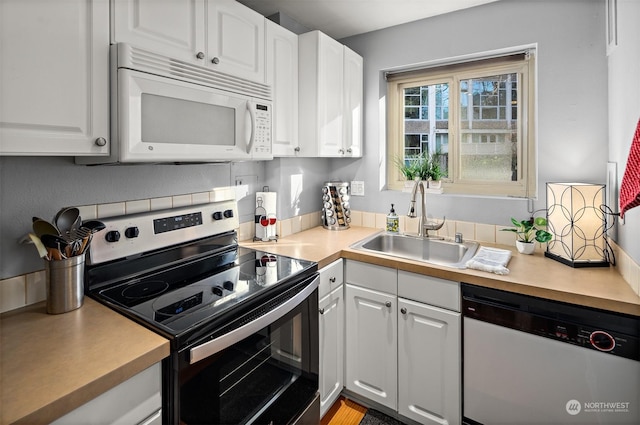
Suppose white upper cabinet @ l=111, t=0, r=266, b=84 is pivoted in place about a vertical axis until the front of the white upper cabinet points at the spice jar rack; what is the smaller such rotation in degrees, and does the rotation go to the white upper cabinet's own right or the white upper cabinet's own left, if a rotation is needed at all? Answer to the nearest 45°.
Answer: approximately 90° to the white upper cabinet's own left

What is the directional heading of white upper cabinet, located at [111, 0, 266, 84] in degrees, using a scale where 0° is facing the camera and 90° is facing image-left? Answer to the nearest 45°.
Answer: approximately 315°

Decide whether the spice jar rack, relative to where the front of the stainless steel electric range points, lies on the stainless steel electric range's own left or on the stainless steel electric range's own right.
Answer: on the stainless steel electric range's own left

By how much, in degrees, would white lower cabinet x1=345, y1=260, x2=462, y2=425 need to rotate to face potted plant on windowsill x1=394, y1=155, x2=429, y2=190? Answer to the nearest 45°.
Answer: approximately 135° to its right
